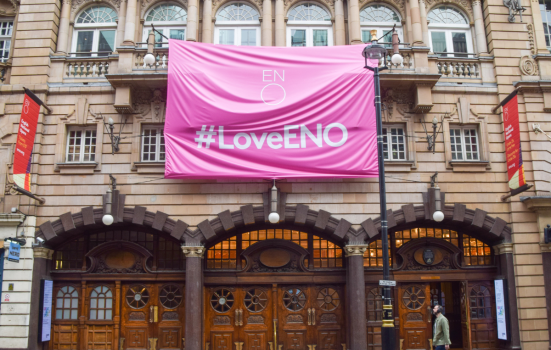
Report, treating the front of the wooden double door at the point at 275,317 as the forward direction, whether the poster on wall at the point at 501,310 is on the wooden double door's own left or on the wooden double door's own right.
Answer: on the wooden double door's own left

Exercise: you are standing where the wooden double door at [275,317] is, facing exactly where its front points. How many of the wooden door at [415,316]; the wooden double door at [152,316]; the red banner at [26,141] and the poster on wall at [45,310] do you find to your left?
1

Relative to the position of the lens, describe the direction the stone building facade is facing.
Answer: facing the viewer

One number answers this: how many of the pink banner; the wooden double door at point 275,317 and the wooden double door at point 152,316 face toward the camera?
3

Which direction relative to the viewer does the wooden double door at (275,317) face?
toward the camera

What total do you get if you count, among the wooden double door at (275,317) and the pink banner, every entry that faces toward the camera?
2

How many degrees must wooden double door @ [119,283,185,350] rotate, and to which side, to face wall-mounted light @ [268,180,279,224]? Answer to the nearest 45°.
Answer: approximately 45° to its left

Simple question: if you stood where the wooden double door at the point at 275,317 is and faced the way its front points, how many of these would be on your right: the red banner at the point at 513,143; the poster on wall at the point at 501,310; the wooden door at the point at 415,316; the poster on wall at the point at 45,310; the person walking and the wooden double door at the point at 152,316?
2

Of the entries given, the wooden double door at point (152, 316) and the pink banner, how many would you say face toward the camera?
2
